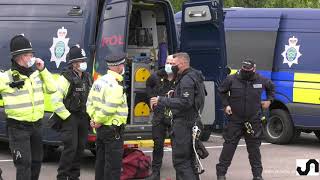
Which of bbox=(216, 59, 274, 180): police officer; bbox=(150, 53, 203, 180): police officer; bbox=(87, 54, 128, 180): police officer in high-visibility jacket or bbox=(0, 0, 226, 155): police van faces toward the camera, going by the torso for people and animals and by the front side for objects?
bbox=(216, 59, 274, 180): police officer

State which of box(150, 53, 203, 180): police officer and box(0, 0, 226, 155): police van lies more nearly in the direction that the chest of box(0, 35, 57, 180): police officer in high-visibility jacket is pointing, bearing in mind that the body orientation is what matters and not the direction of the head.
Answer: the police officer

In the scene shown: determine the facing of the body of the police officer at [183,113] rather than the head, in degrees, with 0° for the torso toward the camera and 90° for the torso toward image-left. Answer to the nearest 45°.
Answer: approximately 90°

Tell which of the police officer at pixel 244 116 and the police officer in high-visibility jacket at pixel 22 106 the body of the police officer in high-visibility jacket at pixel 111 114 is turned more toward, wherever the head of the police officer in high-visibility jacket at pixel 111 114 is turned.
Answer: the police officer

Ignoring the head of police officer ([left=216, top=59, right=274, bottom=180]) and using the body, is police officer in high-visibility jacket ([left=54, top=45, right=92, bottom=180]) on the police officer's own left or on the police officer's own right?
on the police officer's own right

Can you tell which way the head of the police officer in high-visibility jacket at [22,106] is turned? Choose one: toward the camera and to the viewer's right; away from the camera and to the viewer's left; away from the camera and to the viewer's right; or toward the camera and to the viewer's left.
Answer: toward the camera and to the viewer's right

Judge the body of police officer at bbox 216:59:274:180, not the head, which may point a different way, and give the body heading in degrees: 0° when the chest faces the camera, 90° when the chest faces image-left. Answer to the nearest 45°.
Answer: approximately 0°
